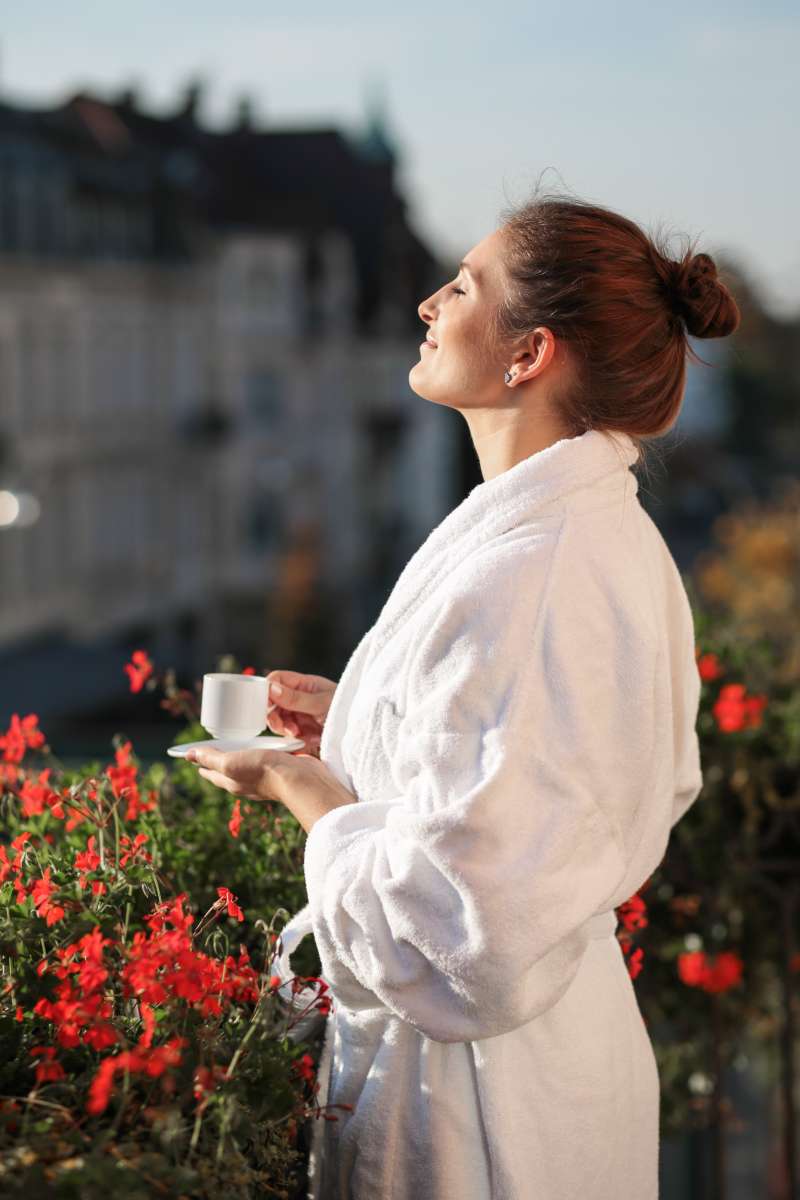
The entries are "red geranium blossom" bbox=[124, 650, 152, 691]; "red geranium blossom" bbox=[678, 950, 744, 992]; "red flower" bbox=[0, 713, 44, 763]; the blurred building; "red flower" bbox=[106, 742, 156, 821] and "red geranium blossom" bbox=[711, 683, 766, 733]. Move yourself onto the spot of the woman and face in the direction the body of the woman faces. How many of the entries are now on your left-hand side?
0

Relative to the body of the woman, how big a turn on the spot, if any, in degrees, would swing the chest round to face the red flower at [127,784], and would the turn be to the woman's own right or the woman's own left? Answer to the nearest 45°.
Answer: approximately 45° to the woman's own right

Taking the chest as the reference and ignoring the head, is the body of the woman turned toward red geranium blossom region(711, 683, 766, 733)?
no

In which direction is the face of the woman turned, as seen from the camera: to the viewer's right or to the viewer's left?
to the viewer's left

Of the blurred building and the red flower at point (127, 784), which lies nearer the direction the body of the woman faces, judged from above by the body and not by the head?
the red flower

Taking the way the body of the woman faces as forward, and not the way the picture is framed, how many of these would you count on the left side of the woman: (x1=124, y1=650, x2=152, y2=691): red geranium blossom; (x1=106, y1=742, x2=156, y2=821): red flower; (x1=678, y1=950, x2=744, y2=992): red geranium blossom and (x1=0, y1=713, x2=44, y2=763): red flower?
0

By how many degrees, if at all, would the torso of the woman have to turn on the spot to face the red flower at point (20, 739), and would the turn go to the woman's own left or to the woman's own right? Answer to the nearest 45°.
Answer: approximately 45° to the woman's own right

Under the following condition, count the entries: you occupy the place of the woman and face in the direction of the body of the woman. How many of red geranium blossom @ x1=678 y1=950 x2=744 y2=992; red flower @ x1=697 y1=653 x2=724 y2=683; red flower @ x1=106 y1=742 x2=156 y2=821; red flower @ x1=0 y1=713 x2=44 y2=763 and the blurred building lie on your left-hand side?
0

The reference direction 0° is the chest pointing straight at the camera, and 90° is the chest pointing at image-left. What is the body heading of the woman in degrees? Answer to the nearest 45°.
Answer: approximately 90°

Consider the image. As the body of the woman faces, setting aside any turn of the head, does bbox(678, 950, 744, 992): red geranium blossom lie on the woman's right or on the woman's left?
on the woman's right
